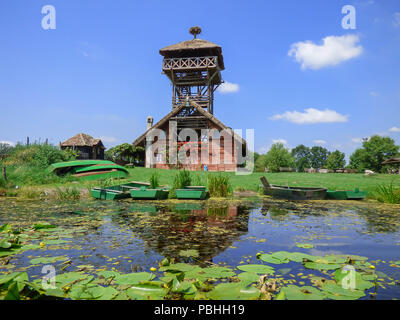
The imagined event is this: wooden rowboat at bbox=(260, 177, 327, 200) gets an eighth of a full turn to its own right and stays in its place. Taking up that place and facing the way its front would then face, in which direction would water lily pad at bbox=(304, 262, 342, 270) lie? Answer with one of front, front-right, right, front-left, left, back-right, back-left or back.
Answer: back-left

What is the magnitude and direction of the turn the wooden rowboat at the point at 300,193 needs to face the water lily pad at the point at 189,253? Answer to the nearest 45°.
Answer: approximately 90° to its left

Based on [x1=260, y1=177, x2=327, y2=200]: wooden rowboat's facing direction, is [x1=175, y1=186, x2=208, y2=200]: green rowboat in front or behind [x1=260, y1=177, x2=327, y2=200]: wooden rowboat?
in front

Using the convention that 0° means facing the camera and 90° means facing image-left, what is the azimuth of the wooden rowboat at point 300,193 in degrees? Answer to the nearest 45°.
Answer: approximately 90°

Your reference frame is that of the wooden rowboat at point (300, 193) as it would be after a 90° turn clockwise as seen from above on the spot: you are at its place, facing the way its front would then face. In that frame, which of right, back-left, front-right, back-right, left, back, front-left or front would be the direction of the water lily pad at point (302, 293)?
back

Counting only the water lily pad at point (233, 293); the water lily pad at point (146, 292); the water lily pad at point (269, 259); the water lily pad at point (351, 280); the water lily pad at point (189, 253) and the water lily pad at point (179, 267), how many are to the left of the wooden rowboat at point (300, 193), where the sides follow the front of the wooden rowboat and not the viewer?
6
